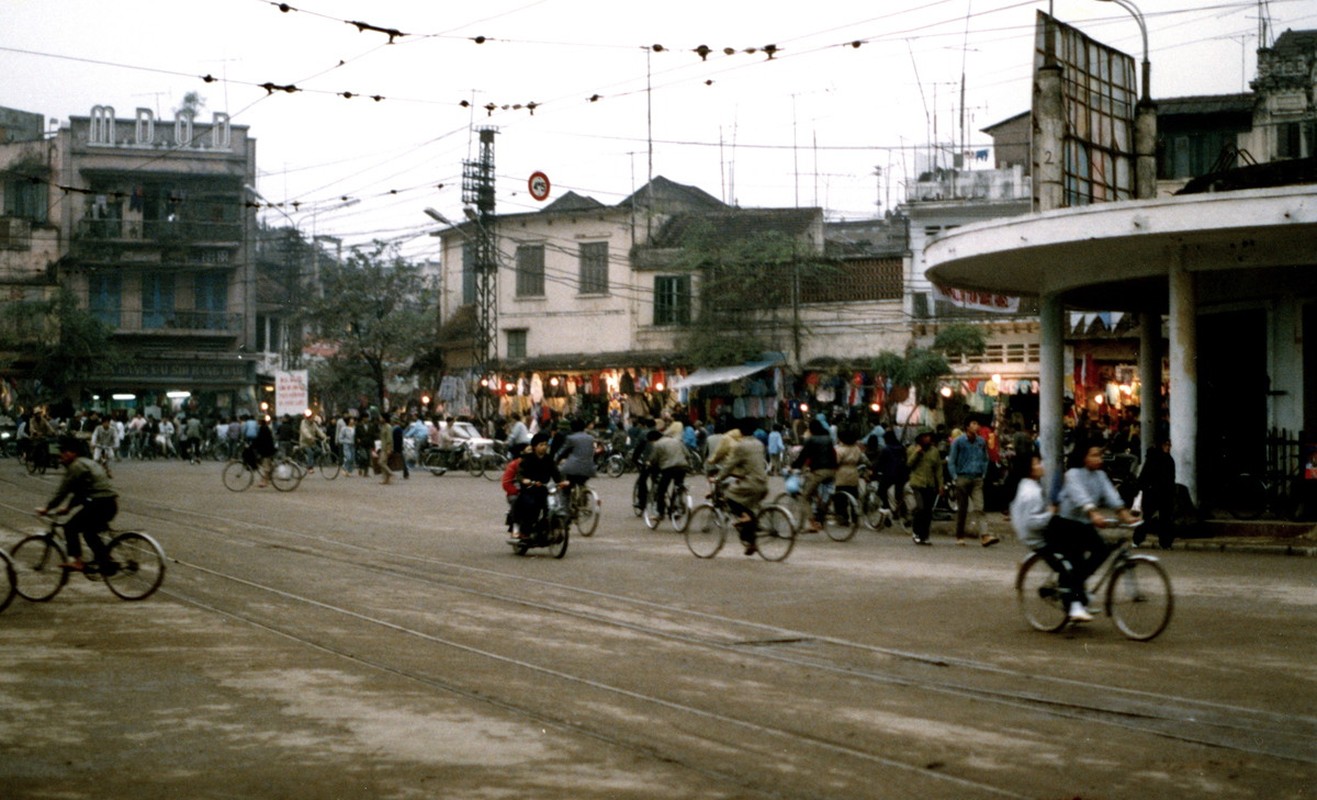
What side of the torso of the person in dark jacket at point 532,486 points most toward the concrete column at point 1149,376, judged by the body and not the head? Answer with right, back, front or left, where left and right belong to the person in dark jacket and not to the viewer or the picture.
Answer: left

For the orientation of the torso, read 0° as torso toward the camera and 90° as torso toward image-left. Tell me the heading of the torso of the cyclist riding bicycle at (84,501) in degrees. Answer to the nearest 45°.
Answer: approximately 90°

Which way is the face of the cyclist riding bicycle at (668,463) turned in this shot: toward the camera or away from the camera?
away from the camera

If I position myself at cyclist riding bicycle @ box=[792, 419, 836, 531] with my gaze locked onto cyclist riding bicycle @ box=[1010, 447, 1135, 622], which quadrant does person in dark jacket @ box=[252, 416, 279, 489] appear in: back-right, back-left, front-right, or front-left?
back-right
